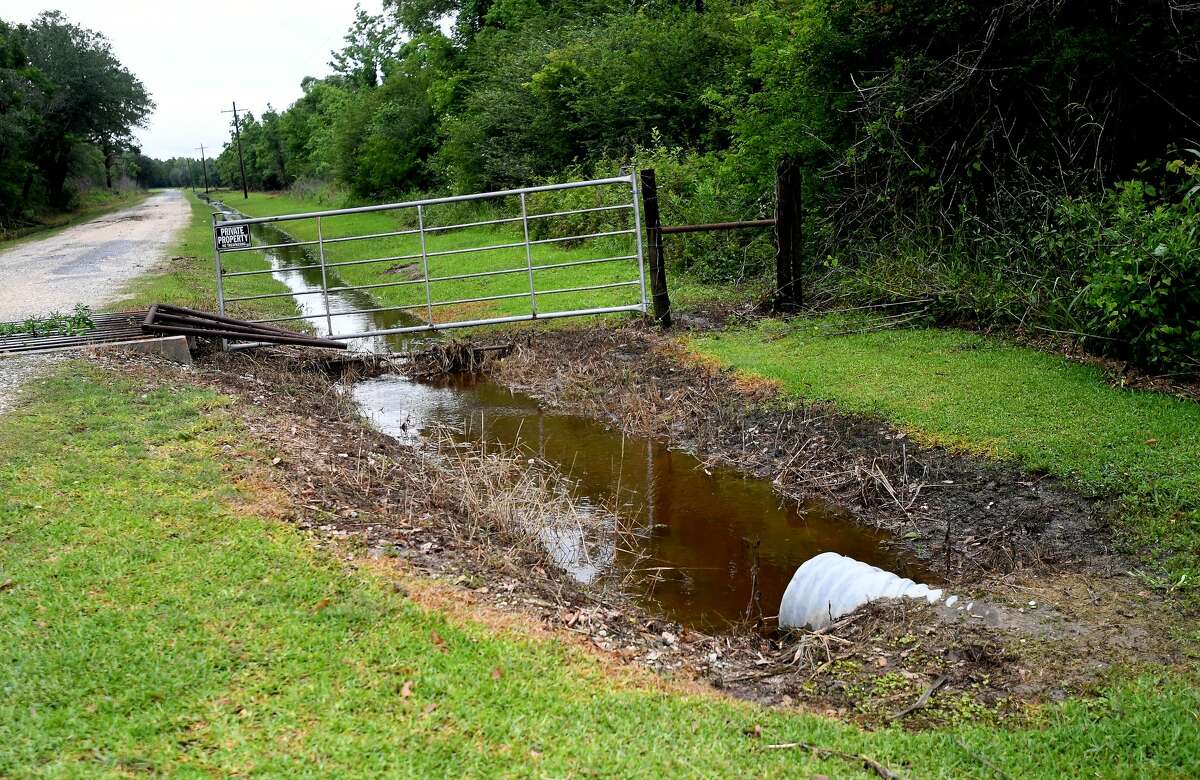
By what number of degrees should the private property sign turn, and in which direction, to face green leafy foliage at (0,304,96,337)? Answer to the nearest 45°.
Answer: approximately 90° to its right

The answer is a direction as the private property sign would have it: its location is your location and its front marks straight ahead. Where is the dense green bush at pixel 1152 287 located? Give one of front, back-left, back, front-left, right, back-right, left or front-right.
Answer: front-left

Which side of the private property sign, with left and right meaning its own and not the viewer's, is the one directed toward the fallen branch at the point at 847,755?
front

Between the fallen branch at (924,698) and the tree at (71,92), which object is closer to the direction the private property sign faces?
the fallen branch

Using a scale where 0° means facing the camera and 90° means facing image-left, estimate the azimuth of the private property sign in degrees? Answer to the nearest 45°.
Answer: approximately 0°

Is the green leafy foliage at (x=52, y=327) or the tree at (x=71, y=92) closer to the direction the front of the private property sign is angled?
the green leafy foliage

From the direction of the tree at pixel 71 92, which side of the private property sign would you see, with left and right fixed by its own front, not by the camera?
back
